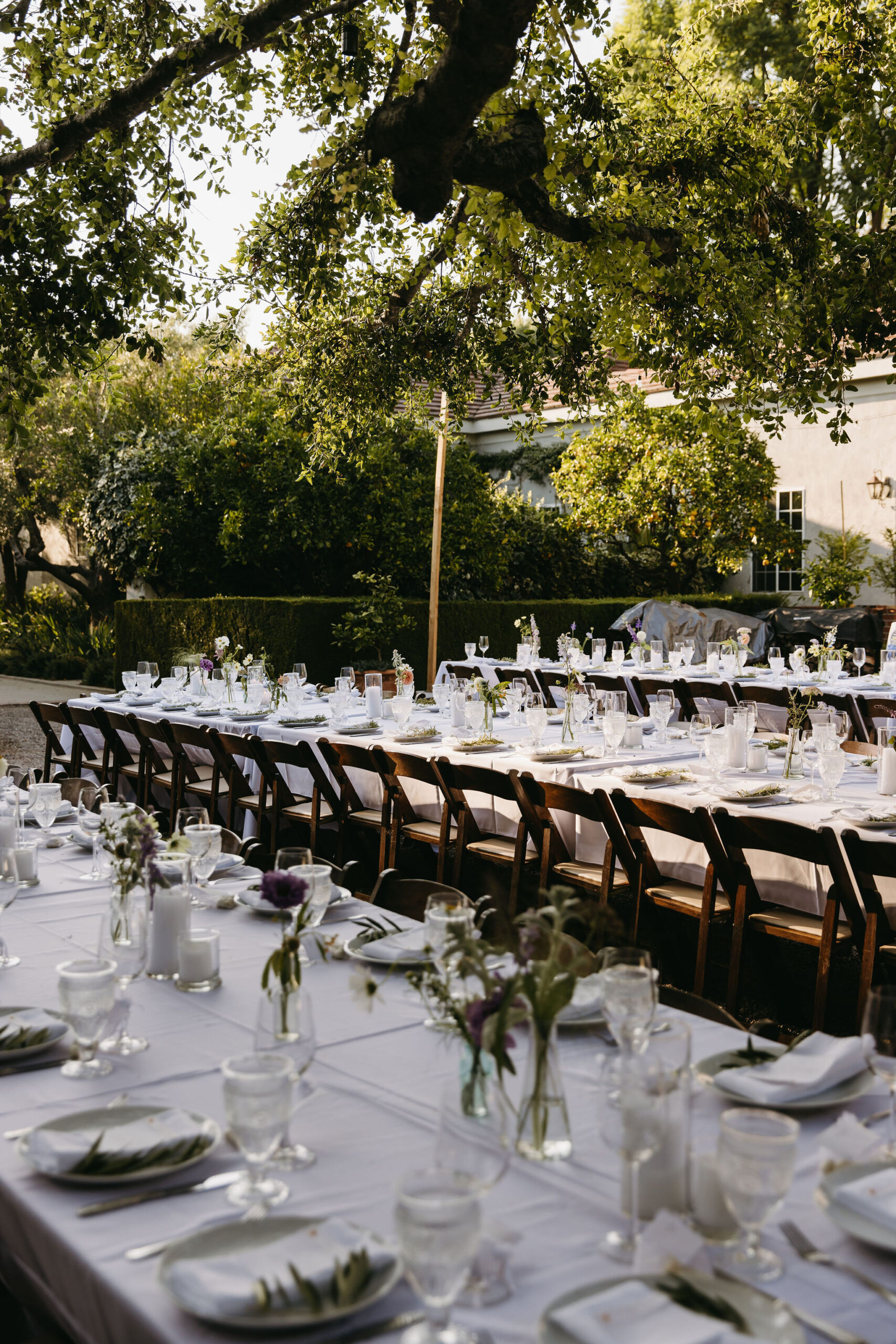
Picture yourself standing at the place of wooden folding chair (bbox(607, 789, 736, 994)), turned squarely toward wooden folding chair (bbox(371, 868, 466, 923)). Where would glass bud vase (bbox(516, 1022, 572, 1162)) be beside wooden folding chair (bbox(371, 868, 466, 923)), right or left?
left

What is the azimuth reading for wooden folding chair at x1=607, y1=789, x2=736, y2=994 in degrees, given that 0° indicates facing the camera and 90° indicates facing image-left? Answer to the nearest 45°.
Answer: approximately 225°

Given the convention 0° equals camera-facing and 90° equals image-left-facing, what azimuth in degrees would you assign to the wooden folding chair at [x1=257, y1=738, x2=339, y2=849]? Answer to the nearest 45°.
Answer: approximately 225°

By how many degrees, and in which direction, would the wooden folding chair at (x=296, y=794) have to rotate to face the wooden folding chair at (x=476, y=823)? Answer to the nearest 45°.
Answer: approximately 90° to its right

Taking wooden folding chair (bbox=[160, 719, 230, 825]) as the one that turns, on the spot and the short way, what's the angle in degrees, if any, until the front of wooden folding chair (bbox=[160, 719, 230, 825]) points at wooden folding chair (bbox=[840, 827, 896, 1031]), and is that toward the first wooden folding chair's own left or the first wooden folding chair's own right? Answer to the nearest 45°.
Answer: approximately 90° to the first wooden folding chair's own right

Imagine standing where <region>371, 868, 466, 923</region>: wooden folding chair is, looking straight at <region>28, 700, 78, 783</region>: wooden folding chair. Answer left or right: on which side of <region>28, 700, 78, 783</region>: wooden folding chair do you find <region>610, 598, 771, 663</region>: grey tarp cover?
right

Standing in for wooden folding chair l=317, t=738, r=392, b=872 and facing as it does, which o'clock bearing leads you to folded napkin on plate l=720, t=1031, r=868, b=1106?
The folded napkin on plate is roughly at 4 o'clock from the wooden folding chair.

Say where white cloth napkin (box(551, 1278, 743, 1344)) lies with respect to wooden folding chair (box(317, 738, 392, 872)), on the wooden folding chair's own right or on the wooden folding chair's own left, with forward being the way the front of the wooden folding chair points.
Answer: on the wooden folding chair's own right

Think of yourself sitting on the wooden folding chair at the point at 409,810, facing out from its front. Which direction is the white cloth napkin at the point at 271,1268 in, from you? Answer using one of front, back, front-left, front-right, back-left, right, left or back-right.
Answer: back-right

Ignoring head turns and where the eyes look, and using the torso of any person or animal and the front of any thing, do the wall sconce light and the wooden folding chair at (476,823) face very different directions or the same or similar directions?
very different directions

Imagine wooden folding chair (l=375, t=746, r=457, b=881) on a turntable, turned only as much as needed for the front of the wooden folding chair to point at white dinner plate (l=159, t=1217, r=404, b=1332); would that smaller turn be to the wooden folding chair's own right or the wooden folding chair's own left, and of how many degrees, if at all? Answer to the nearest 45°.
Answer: approximately 135° to the wooden folding chair's own right

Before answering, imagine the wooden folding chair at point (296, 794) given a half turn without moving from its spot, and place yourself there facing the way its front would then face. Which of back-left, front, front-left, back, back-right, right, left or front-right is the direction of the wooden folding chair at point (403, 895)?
front-left

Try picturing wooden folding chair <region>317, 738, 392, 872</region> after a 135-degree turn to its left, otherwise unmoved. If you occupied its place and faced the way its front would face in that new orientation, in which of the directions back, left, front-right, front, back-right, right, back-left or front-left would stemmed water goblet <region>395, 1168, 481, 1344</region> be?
left
